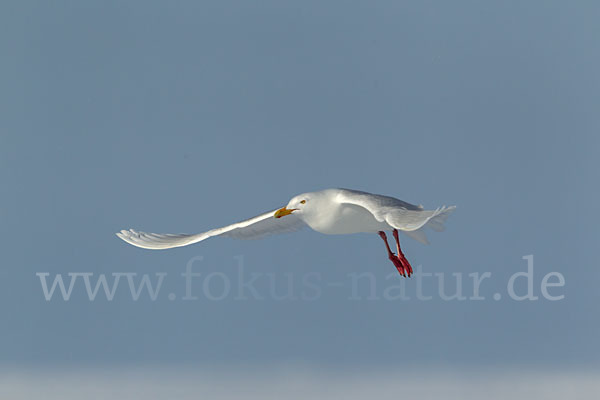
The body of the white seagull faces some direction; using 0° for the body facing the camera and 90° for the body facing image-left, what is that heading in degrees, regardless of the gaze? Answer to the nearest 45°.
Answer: approximately 45°
